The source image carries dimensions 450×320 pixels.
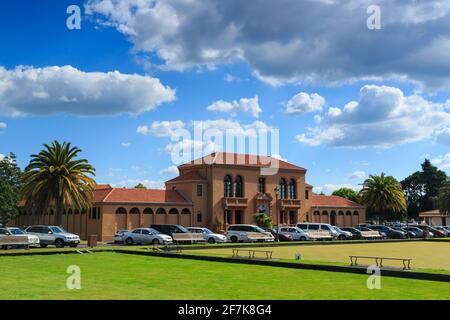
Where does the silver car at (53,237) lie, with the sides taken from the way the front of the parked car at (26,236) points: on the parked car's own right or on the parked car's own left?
on the parked car's own left
